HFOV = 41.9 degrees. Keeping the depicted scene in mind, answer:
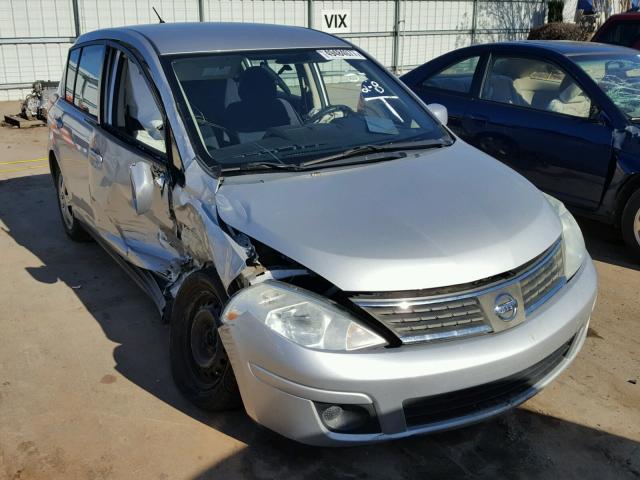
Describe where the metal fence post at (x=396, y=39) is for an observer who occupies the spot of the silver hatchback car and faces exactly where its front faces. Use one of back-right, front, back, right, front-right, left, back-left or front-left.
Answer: back-left

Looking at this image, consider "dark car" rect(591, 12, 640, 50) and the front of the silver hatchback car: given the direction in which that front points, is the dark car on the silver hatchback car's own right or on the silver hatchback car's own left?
on the silver hatchback car's own left

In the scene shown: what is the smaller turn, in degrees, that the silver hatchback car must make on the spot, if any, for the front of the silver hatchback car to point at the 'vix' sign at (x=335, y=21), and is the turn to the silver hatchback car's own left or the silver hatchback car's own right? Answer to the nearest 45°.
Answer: approximately 135° to the silver hatchback car's own left

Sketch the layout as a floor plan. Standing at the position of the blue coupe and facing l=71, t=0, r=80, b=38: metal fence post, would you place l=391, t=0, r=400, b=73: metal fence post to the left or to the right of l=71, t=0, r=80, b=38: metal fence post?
right

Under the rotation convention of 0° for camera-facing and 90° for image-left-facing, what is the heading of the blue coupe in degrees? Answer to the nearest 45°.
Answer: approximately 315°

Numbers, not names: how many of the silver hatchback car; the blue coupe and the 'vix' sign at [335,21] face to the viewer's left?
0

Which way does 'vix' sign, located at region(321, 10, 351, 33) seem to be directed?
toward the camera

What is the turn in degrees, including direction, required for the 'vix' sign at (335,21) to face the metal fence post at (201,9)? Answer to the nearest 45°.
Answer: approximately 45° to its right

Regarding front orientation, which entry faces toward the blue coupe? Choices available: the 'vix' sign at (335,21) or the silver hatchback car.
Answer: the 'vix' sign

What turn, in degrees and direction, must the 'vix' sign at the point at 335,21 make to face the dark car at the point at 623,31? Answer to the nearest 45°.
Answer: approximately 45° to its left

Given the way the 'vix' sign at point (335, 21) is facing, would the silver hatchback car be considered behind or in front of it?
in front

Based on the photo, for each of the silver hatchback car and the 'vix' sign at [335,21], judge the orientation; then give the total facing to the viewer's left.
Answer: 0
